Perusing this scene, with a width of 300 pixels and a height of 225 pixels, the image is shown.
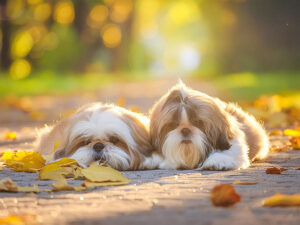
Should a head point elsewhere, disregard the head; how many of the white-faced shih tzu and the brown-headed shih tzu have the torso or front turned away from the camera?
0

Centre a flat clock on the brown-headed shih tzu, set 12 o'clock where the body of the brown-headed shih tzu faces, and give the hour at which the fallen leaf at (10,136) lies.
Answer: The fallen leaf is roughly at 3 o'clock from the brown-headed shih tzu.

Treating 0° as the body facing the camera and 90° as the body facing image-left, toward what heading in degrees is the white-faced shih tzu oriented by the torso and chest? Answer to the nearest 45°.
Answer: approximately 0°

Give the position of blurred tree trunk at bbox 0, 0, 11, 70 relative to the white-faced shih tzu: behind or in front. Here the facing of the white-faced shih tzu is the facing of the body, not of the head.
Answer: behind

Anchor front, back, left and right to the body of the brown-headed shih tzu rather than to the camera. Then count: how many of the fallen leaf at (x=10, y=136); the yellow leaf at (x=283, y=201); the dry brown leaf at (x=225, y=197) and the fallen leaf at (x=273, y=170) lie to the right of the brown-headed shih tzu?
1

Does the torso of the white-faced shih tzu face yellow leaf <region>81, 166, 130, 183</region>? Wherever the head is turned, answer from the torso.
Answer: yes

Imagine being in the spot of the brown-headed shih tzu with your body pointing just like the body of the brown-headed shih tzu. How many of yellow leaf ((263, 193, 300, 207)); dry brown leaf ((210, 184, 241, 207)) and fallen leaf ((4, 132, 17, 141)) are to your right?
1

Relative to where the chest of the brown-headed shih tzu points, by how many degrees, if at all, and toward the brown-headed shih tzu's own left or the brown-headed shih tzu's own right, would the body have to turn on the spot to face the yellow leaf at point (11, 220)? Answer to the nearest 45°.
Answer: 0° — it already faces it

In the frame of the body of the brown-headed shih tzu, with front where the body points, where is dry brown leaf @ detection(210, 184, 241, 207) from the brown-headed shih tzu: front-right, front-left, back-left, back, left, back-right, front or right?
front-left

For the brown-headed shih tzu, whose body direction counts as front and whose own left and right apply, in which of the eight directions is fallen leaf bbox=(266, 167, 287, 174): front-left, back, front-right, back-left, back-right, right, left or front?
back-left

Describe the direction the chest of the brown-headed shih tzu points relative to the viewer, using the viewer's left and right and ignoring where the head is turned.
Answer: facing the viewer and to the left of the viewer

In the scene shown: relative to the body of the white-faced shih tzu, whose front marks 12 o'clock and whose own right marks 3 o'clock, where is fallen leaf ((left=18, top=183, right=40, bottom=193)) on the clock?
The fallen leaf is roughly at 1 o'clock from the white-faced shih tzu.
